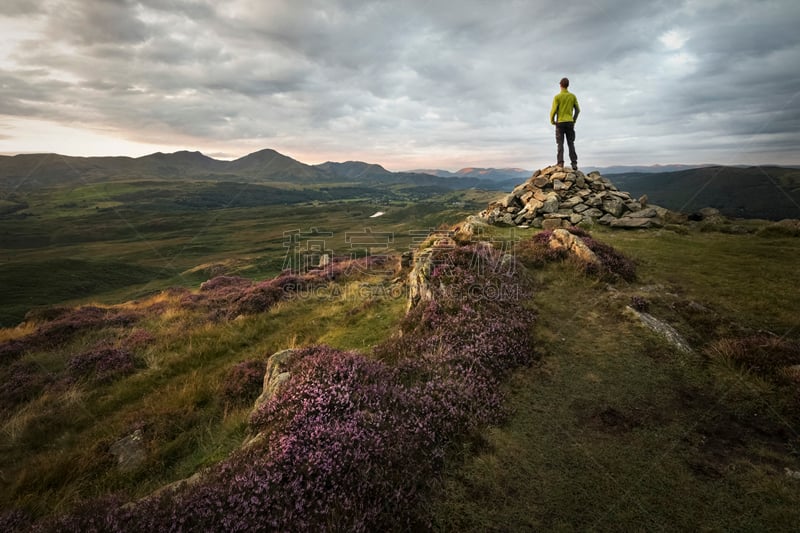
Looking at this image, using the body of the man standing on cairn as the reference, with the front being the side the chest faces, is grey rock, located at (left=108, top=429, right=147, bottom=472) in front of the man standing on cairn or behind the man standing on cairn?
behind

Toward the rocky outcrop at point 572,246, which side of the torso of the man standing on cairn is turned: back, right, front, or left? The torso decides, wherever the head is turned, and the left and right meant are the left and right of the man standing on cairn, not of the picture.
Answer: back

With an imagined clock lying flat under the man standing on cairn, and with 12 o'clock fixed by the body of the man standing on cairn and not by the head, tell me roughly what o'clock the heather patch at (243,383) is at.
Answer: The heather patch is roughly at 7 o'clock from the man standing on cairn.

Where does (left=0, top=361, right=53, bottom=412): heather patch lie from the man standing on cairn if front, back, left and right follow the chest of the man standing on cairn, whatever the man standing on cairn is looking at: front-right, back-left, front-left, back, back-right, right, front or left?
back-left

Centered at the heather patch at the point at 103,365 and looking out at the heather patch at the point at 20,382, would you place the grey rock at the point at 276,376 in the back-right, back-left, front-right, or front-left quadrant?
back-left

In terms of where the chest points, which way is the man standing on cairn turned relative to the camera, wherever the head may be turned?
away from the camera

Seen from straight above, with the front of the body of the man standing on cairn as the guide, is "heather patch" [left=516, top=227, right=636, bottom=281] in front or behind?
behind

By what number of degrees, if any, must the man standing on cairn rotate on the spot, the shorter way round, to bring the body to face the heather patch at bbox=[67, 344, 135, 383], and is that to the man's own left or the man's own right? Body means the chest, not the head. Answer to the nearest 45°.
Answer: approximately 135° to the man's own left

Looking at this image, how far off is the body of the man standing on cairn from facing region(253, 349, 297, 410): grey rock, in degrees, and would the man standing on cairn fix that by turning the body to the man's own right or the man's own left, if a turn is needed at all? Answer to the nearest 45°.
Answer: approximately 180°
